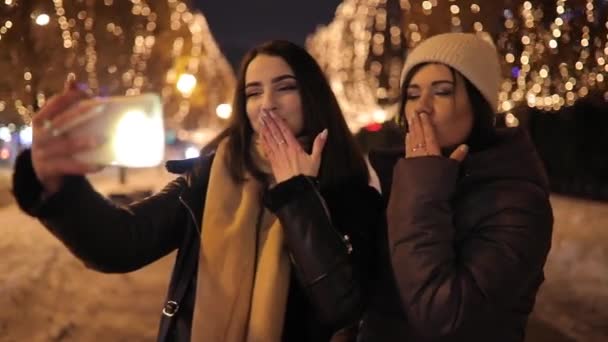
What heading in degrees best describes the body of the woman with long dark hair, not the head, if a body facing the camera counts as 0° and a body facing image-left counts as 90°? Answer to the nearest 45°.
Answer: approximately 45°

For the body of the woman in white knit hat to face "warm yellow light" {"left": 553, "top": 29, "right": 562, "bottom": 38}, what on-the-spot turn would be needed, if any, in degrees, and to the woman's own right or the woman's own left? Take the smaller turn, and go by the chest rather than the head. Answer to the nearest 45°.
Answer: approximately 135° to the woman's own right

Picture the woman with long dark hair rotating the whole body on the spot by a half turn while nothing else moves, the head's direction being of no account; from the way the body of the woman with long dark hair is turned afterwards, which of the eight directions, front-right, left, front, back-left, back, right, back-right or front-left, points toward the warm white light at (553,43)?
front

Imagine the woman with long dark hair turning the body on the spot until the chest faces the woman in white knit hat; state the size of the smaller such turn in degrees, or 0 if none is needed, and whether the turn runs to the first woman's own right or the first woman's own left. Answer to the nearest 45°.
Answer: approximately 90° to the first woman's own left

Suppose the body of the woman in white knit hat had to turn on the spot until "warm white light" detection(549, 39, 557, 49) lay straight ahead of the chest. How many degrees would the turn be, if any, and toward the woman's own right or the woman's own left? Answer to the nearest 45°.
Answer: approximately 135° to the woman's own right

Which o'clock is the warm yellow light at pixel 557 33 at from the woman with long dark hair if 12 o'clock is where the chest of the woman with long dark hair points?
The warm yellow light is roughly at 6 o'clock from the woman with long dark hair.

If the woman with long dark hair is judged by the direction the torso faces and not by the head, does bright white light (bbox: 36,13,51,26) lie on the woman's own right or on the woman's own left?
on the woman's own right

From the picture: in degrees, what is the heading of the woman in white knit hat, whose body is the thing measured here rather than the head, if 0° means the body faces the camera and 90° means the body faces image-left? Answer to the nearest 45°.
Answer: approximately 45°

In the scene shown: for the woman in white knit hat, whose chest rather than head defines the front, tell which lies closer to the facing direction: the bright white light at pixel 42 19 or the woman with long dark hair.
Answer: the woman with long dark hair
